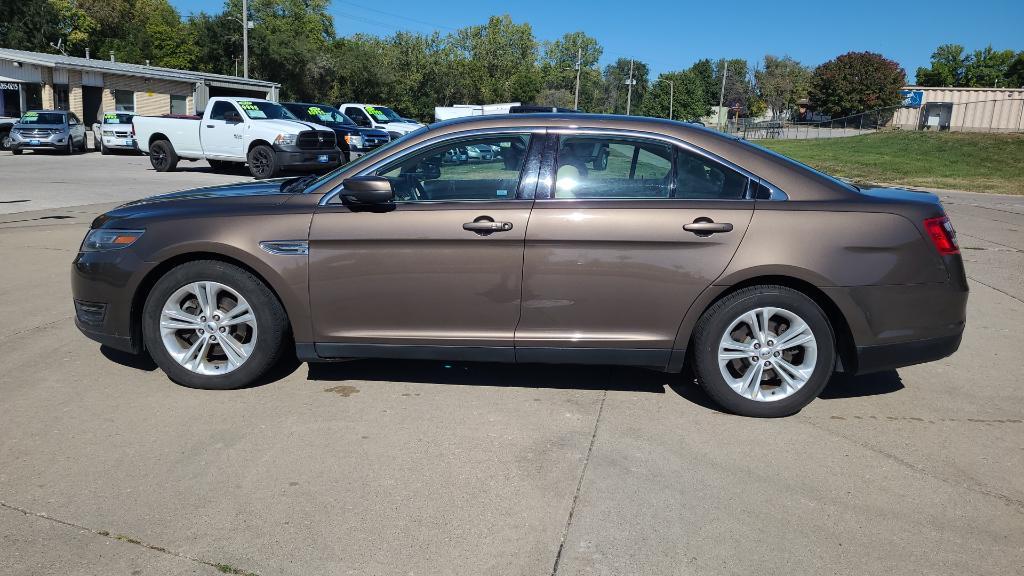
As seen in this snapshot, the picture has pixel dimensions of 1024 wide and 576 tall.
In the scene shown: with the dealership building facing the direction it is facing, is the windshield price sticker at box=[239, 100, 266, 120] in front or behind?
in front

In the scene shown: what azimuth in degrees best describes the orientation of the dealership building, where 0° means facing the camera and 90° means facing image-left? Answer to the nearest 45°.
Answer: approximately 315°

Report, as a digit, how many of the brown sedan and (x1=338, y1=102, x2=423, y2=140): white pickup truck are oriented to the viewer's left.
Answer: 1

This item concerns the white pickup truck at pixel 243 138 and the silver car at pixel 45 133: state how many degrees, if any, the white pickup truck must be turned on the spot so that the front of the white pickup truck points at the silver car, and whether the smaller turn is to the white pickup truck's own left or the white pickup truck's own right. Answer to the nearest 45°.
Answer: approximately 180°

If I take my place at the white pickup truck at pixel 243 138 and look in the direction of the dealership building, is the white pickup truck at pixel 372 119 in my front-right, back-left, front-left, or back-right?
front-right

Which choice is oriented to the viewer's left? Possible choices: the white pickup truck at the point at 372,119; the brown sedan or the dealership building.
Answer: the brown sedan

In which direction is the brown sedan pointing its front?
to the viewer's left

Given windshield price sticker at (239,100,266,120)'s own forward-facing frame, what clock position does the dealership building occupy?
The dealership building is roughly at 7 o'clock from the windshield price sticker.

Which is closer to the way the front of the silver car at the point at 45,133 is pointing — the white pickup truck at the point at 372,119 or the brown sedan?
the brown sedan

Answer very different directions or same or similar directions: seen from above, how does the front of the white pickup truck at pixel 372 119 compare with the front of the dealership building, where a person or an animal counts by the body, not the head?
same or similar directions

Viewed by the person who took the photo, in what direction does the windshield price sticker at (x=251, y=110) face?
facing the viewer and to the right of the viewer

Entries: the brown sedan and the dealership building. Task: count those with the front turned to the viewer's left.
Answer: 1
